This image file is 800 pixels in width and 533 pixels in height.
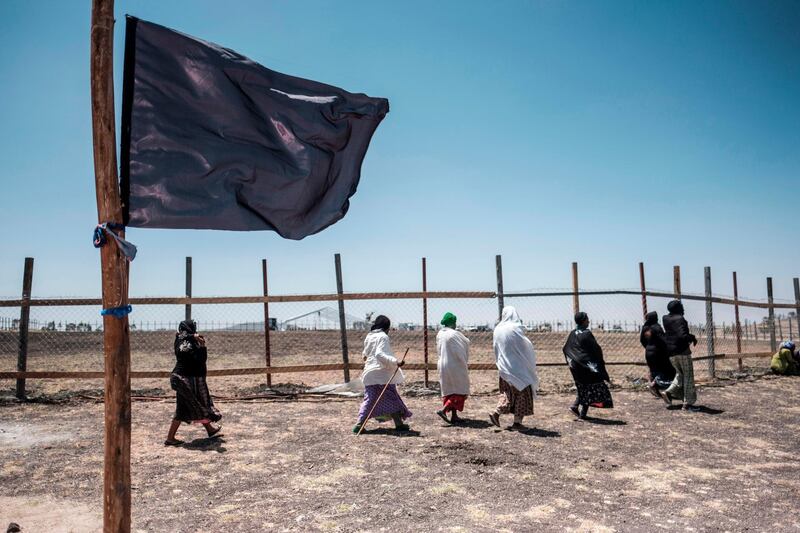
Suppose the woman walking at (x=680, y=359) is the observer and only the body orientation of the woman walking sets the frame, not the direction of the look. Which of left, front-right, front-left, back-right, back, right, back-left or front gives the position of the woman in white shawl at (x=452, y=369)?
back

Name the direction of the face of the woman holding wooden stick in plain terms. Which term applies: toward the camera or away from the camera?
away from the camera

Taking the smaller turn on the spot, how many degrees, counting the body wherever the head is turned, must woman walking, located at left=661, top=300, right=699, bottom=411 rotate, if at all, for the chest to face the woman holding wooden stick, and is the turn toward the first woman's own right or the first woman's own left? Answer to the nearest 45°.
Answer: approximately 180°

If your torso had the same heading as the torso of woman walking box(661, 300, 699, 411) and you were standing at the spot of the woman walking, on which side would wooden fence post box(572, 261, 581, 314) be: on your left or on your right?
on your left

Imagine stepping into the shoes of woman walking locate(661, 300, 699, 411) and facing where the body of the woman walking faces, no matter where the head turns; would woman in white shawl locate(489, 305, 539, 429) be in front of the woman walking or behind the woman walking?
behind

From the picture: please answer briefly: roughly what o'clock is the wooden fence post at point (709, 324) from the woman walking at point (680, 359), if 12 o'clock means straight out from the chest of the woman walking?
The wooden fence post is roughly at 11 o'clock from the woman walking.

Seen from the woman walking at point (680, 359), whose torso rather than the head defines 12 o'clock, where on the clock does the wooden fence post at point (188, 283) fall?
The wooden fence post is roughly at 7 o'clock from the woman walking.

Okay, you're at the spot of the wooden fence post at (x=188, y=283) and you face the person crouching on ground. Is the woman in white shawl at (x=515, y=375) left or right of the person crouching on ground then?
right

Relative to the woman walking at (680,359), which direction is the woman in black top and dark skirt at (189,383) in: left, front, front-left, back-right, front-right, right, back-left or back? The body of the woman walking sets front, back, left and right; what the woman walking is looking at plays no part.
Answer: back

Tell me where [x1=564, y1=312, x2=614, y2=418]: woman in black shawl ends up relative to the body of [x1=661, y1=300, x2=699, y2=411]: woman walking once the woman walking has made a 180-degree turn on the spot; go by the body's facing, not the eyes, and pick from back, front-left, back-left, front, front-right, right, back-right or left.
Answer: front

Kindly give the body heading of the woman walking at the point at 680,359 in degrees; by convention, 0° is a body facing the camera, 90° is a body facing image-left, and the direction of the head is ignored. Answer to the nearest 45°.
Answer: approximately 225°
